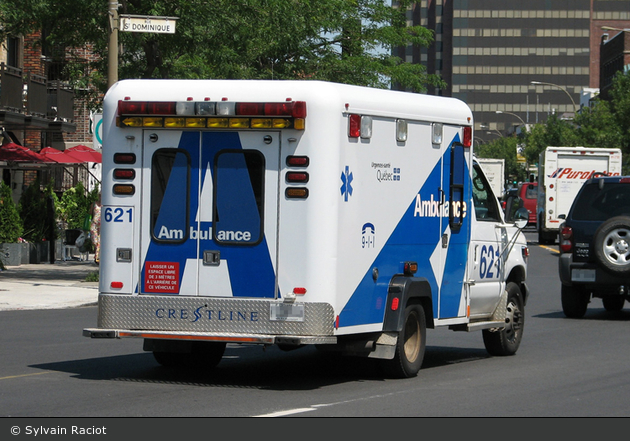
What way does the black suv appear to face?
away from the camera

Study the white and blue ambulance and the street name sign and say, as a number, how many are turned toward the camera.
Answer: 1

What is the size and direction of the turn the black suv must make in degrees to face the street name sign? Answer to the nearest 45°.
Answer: approximately 90° to its left

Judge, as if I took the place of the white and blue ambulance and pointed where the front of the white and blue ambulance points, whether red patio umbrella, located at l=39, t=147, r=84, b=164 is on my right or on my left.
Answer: on my left

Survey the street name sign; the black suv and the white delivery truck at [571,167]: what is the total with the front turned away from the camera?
2

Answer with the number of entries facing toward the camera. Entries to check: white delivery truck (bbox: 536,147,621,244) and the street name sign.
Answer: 1

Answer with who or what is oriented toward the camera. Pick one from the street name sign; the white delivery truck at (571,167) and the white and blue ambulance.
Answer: the street name sign

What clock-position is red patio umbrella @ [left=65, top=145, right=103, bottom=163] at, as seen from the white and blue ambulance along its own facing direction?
The red patio umbrella is roughly at 10 o'clock from the white and blue ambulance.

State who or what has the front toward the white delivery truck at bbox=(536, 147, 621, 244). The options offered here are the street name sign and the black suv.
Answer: the black suv

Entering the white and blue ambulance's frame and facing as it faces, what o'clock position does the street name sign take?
The street name sign is roughly at 10 o'clock from the white and blue ambulance.

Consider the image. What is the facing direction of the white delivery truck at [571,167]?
away from the camera

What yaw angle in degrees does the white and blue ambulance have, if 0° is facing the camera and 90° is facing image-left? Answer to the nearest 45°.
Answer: approximately 225°

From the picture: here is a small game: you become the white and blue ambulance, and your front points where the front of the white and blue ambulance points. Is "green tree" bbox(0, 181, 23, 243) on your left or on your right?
on your left

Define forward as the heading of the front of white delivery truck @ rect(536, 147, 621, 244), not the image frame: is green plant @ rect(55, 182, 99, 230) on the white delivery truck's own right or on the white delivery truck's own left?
on the white delivery truck's own left

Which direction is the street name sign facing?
toward the camera
